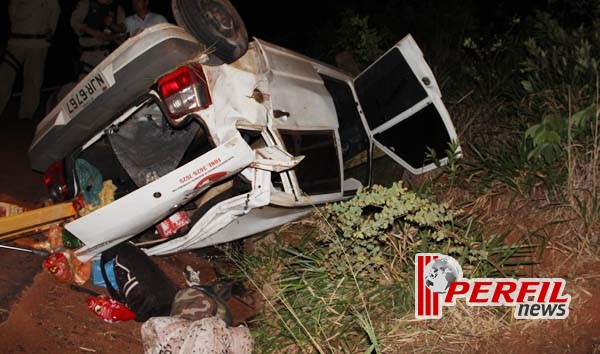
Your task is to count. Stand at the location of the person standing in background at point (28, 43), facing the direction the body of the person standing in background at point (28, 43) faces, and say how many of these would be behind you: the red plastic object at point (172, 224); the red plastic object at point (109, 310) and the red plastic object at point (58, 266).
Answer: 0

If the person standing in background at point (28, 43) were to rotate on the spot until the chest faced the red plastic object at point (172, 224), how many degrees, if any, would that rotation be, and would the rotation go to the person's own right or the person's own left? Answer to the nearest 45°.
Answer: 0° — they already face it

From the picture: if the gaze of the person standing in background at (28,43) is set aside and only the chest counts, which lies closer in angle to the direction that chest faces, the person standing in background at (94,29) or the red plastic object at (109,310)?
the red plastic object

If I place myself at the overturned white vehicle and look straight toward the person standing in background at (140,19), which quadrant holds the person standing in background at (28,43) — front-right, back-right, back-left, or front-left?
front-left

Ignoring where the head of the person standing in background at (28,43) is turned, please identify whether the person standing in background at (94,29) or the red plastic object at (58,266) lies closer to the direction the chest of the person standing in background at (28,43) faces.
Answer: the red plastic object

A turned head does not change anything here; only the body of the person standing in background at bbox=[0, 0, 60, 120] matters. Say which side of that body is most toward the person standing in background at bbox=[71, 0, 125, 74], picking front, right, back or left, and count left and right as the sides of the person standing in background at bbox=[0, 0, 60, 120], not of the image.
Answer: left

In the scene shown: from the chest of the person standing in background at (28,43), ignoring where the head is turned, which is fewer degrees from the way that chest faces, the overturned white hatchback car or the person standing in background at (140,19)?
the overturned white hatchback car

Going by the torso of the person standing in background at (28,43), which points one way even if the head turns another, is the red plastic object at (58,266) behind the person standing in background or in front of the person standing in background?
in front

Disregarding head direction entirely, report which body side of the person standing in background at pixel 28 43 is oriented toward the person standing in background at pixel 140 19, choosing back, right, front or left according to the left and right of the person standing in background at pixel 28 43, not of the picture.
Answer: left

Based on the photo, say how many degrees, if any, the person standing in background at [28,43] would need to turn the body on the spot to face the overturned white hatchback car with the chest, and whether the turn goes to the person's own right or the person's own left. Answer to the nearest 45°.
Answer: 0° — they already face it

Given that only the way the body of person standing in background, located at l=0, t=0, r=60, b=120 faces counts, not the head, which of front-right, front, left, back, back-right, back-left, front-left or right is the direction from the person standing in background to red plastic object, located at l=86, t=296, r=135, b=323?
front

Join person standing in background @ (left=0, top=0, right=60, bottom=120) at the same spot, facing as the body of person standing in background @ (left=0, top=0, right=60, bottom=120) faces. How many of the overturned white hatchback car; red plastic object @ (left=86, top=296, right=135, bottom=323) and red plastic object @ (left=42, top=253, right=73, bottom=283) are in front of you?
3

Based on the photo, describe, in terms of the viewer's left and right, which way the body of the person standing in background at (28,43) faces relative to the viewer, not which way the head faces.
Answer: facing the viewer
